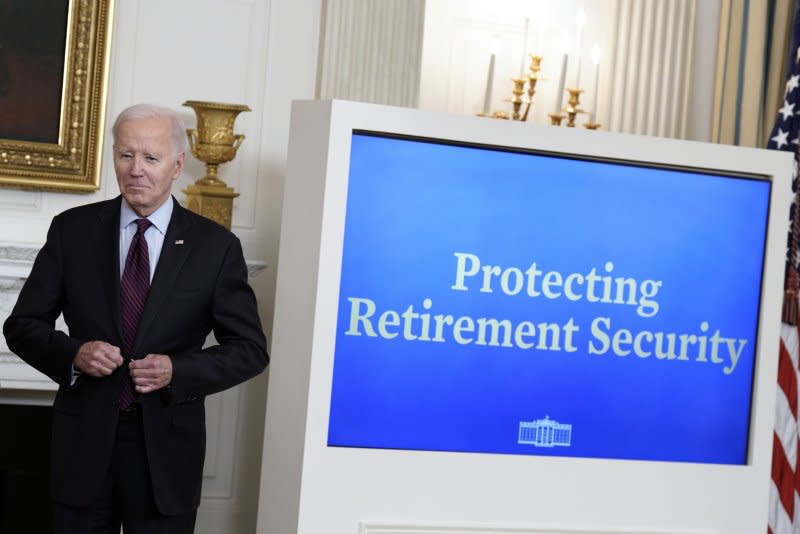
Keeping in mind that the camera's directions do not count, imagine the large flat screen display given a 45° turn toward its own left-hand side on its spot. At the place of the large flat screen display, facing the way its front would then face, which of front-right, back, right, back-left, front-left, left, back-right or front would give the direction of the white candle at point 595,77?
left

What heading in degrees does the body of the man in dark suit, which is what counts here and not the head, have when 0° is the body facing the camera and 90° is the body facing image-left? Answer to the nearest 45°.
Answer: approximately 0°

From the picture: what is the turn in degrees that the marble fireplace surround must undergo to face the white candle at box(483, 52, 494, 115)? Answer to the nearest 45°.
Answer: approximately 90° to its left

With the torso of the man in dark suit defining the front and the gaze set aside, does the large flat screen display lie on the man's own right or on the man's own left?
on the man's own left

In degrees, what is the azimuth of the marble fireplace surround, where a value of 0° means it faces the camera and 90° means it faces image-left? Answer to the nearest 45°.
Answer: approximately 0°

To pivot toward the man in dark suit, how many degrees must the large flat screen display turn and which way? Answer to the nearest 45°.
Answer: approximately 90° to its right

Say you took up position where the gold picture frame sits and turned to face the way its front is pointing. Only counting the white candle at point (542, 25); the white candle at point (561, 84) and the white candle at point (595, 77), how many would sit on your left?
3

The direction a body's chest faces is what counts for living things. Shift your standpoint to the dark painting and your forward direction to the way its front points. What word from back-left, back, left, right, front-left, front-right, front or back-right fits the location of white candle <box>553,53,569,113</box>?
left
